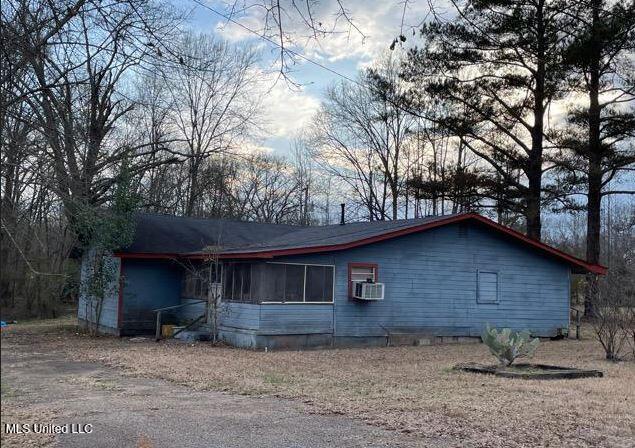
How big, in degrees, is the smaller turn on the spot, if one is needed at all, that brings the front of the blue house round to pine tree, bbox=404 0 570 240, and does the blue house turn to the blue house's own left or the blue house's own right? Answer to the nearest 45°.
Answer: approximately 180°

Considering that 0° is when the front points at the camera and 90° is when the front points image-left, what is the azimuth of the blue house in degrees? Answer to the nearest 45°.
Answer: approximately 45°

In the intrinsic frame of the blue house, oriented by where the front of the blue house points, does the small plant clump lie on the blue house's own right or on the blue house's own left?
on the blue house's own left
